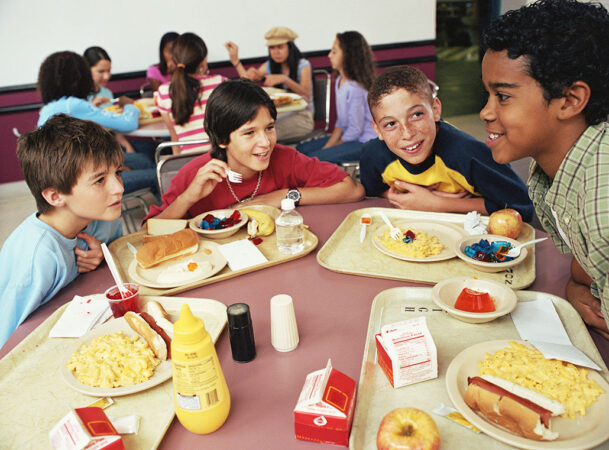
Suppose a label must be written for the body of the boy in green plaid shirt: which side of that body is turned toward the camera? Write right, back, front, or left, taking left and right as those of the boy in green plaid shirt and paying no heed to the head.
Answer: left

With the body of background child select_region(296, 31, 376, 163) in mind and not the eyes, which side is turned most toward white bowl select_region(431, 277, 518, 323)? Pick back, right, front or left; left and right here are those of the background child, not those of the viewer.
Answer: left

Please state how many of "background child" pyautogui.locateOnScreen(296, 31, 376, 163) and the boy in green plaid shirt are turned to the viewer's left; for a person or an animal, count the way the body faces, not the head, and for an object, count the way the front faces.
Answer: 2

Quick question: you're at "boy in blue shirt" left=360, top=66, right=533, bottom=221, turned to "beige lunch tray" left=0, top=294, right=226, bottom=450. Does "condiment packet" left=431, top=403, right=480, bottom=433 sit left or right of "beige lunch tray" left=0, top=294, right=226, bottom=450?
left

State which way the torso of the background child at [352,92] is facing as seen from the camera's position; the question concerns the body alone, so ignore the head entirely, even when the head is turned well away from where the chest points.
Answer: to the viewer's left

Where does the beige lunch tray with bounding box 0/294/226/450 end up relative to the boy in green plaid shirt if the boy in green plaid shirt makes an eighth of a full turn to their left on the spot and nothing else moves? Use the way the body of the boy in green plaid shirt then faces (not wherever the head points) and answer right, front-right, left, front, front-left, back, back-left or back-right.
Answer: front

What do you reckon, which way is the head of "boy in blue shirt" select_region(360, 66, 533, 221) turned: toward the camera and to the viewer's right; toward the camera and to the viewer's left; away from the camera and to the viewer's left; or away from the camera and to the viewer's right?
toward the camera and to the viewer's right

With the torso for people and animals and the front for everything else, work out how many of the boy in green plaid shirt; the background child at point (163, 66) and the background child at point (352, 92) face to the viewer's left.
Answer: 2

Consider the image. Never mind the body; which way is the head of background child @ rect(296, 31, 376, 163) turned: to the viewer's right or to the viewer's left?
to the viewer's left

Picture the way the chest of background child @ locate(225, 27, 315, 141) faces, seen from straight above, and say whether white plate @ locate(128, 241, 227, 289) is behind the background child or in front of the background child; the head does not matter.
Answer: in front

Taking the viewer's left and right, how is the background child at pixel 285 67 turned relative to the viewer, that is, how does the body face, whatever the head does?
facing the viewer and to the left of the viewer
